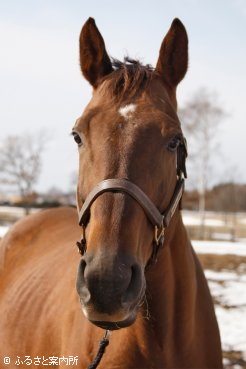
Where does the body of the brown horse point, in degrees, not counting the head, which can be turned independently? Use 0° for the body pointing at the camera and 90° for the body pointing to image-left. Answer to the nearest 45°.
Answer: approximately 315°
